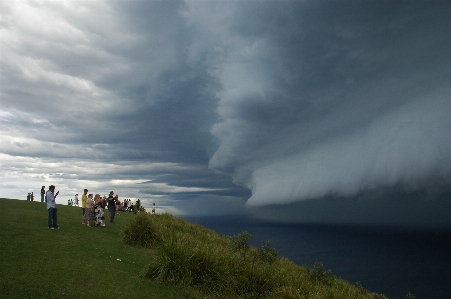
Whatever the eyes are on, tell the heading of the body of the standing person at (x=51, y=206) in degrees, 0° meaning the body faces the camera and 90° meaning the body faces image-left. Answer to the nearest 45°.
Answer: approximately 270°

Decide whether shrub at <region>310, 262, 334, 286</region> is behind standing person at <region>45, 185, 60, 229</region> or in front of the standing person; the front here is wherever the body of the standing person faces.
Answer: in front

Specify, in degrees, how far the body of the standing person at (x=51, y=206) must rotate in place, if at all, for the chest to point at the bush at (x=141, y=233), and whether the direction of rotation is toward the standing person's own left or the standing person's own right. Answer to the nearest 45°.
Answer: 0° — they already face it

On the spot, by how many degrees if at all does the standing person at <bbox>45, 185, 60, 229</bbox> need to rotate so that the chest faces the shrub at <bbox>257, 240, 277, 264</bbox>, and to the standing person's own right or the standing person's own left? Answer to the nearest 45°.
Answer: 0° — they already face it
